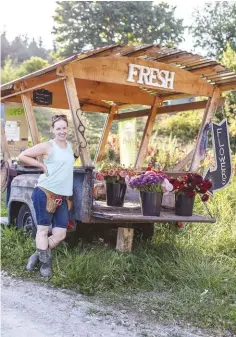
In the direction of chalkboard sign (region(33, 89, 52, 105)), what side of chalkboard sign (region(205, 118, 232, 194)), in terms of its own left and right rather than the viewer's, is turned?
right

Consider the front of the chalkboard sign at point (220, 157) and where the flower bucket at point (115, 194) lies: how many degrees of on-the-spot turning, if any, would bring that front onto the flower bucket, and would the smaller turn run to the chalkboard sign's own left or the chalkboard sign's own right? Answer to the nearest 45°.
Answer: approximately 45° to the chalkboard sign's own right

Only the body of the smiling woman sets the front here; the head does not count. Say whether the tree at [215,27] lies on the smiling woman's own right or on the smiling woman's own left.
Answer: on the smiling woman's own left

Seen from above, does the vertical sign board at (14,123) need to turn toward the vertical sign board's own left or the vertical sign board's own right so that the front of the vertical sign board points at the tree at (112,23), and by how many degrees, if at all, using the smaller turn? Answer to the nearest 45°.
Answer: approximately 180°

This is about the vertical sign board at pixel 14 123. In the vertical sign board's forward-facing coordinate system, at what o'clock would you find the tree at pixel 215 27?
The tree is roughly at 7 o'clock from the vertical sign board.

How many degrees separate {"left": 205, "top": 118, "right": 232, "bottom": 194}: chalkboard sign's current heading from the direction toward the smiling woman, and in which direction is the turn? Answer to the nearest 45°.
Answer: approximately 45° to its right

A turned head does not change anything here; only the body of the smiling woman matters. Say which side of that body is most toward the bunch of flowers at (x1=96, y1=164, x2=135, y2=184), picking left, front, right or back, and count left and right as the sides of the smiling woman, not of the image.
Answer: left

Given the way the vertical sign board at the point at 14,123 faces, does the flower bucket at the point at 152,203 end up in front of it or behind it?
in front

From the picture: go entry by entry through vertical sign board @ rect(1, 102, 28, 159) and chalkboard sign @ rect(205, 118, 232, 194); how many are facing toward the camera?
2

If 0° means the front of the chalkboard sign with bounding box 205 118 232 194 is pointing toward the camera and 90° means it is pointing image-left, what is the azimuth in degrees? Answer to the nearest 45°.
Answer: approximately 0°

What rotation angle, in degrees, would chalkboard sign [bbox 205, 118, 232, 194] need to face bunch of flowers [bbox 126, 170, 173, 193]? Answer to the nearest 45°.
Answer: approximately 45° to its right

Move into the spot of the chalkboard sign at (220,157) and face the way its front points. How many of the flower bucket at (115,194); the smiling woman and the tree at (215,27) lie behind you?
1

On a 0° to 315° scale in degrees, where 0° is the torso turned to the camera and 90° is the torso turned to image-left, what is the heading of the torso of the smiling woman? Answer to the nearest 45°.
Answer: approximately 315°
